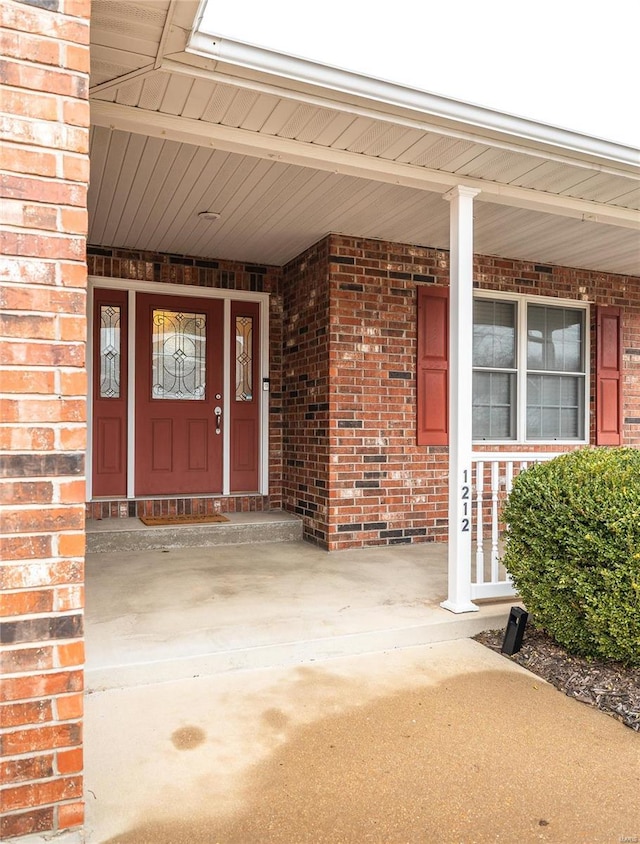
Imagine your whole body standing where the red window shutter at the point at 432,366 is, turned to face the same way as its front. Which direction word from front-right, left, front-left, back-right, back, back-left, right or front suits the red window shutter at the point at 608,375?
back-left

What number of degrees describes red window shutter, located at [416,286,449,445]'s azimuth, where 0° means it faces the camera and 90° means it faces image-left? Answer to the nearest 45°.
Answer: approximately 0°

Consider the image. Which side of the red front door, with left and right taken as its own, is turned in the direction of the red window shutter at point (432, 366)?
left

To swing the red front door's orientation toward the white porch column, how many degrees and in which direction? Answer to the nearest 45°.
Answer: approximately 45° to its left

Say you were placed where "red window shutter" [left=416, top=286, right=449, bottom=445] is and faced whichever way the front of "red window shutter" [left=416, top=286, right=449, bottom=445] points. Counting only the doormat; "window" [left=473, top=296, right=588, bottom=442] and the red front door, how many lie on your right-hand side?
2

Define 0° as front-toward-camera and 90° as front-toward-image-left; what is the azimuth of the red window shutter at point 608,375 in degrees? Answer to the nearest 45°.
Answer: approximately 0°

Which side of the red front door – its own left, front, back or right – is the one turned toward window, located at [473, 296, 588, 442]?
left

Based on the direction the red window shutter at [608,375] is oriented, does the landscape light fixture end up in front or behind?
in front

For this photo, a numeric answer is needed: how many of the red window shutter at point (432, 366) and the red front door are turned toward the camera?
2
